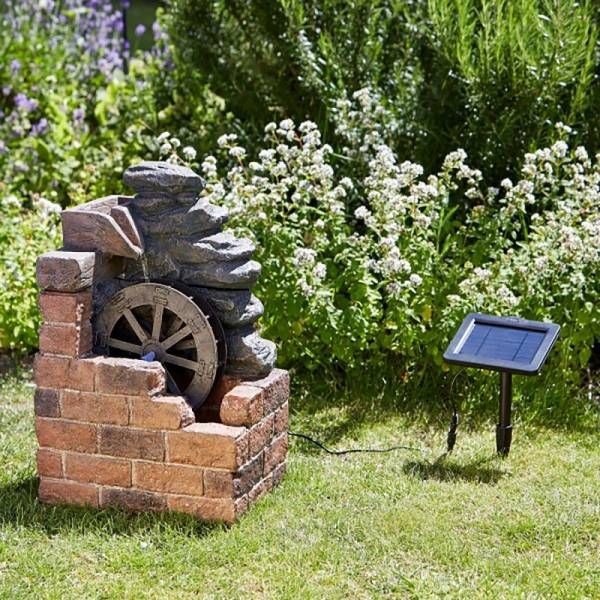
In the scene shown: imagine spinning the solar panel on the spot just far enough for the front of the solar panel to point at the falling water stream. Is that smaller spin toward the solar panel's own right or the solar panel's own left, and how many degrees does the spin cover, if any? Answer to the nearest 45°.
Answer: approximately 45° to the solar panel's own right

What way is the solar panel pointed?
toward the camera

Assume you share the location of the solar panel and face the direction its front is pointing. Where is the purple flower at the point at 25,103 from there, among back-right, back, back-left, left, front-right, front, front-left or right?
back-right

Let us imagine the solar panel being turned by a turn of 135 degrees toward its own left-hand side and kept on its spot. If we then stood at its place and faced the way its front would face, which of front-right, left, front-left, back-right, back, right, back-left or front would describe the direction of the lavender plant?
left

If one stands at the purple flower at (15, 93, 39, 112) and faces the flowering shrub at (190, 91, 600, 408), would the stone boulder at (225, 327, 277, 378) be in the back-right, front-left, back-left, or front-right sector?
front-right

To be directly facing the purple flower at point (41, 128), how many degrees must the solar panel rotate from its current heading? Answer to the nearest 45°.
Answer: approximately 135° to its right

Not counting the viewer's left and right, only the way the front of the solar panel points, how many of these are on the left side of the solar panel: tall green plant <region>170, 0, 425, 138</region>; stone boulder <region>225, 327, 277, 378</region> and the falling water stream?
0

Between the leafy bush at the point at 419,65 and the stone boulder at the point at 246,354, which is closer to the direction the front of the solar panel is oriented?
the stone boulder

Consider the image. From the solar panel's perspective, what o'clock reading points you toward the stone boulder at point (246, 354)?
The stone boulder is roughly at 2 o'clock from the solar panel.

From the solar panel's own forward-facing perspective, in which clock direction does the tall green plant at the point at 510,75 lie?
The tall green plant is roughly at 6 o'clock from the solar panel.

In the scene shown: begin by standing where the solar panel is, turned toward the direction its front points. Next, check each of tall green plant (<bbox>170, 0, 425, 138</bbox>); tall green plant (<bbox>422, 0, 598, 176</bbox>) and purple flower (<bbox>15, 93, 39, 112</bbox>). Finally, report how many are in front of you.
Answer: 0

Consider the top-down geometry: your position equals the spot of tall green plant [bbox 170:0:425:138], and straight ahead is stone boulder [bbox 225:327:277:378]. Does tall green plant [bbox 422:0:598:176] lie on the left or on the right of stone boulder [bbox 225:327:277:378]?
left
